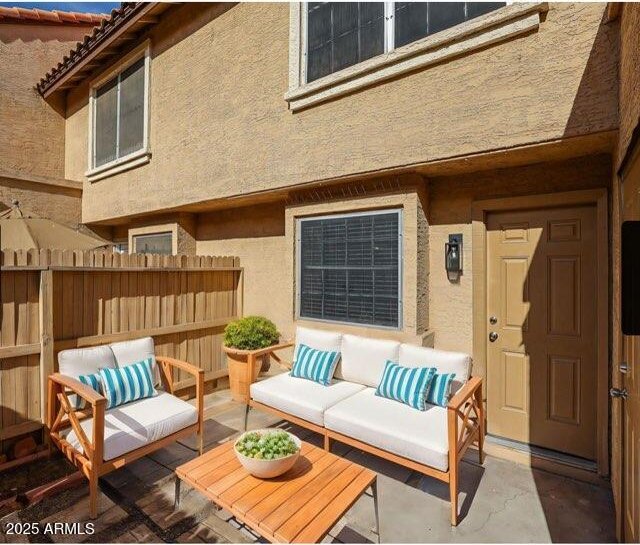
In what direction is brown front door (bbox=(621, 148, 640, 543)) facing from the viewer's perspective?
to the viewer's left

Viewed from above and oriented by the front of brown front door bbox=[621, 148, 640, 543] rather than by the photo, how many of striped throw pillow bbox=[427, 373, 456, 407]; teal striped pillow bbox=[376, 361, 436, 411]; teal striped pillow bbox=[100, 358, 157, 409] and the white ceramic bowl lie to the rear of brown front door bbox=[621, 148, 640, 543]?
0

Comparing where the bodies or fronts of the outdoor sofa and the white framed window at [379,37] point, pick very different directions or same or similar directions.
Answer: same or similar directions

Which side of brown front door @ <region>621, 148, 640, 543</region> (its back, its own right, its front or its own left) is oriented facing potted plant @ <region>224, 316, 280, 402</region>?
front

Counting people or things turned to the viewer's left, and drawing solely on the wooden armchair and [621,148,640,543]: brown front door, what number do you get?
1

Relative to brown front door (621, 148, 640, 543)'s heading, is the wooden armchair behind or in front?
in front

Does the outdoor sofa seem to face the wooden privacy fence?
no

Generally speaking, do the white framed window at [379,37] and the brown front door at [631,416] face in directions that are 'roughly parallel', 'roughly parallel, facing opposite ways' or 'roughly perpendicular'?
roughly perpendicular

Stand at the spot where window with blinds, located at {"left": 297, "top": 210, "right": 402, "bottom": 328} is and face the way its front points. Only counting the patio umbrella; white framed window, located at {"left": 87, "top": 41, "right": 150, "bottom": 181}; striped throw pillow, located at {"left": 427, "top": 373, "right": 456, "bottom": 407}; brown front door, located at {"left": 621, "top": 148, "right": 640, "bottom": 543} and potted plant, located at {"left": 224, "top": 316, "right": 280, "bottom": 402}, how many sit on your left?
2

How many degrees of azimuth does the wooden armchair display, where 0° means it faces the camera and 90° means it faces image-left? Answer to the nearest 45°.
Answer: approximately 315°

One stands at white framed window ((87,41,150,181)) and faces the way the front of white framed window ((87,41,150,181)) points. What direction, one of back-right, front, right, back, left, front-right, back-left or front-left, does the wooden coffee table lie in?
front-left

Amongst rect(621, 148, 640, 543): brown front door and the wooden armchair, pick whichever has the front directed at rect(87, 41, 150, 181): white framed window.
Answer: the brown front door

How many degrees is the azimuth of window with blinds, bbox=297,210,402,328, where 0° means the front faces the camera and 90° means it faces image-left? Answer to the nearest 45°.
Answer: approximately 45°

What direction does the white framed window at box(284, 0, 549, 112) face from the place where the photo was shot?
facing the viewer and to the left of the viewer

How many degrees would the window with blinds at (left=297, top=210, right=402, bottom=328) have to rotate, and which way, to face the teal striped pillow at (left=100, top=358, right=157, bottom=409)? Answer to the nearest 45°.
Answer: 0° — it already faces it

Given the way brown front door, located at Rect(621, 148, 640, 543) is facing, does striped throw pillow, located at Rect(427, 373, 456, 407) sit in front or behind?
in front

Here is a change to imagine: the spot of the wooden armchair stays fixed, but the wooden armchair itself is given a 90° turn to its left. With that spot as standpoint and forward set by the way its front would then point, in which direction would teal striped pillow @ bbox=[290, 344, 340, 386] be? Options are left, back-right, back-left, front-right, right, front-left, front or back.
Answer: front-right
